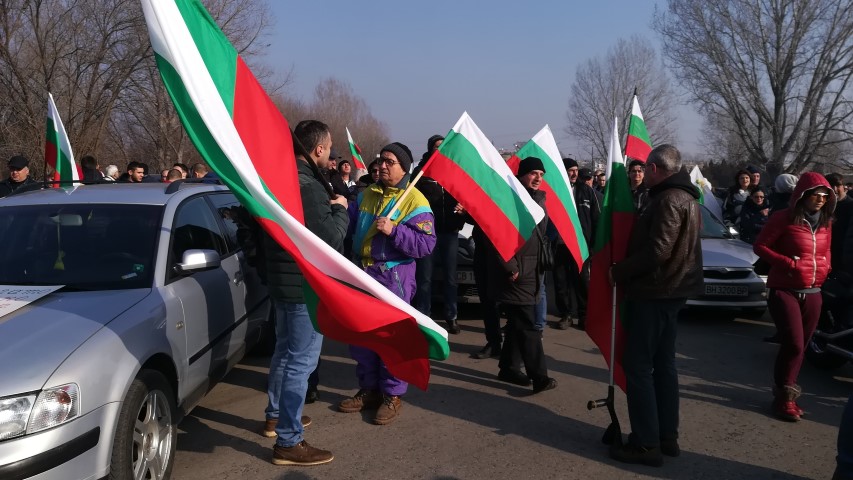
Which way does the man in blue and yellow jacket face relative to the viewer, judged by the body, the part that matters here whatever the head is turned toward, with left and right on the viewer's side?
facing the viewer and to the left of the viewer

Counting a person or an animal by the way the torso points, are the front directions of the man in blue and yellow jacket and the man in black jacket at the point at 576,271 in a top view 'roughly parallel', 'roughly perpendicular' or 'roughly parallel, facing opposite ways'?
roughly parallel

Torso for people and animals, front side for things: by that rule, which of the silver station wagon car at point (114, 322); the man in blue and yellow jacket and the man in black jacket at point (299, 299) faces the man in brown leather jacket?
the man in black jacket

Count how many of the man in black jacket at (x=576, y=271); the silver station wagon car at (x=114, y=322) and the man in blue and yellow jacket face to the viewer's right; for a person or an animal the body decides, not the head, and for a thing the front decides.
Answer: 0

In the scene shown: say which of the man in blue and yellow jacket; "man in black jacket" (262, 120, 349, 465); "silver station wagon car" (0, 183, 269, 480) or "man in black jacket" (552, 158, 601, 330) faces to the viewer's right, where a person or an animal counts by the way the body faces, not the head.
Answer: "man in black jacket" (262, 120, 349, 465)

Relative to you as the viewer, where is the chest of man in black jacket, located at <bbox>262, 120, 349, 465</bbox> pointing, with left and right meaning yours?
facing to the right of the viewer

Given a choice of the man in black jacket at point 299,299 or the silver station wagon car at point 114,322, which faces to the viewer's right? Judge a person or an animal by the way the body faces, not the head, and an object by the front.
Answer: the man in black jacket

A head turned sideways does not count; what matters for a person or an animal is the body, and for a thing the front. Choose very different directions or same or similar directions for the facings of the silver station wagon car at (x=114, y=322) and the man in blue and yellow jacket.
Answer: same or similar directions

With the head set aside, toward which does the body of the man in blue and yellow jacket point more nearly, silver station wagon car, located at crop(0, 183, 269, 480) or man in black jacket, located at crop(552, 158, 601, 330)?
the silver station wagon car

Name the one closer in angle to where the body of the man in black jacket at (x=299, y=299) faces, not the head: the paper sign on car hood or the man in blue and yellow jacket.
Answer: the man in blue and yellow jacket

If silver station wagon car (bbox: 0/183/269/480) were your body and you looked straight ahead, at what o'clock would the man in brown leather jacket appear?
The man in brown leather jacket is roughly at 8 o'clock from the silver station wagon car.

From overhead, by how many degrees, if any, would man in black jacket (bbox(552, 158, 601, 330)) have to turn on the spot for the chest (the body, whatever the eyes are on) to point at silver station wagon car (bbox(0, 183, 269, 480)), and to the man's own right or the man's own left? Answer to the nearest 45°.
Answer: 0° — they already face it

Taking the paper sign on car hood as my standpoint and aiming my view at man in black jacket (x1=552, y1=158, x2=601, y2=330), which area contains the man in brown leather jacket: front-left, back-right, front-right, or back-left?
front-right

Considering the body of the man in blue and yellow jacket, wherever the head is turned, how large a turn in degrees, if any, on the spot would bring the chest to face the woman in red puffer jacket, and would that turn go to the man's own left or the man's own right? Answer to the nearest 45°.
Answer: approximately 135° to the man's own left

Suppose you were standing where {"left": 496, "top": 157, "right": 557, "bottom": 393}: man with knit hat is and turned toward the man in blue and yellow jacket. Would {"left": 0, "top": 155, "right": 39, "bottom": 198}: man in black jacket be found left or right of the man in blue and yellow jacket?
right

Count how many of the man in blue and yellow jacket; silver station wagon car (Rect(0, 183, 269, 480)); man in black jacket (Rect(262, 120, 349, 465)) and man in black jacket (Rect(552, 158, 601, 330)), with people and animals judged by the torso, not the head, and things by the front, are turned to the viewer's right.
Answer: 1

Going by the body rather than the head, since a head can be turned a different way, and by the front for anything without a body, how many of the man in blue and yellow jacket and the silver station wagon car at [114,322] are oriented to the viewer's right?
0
